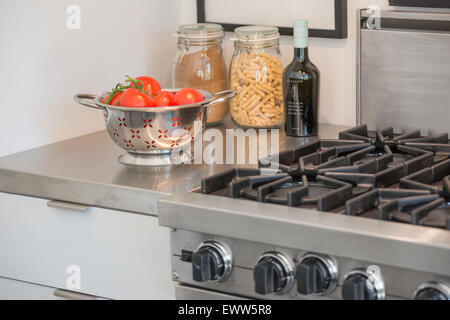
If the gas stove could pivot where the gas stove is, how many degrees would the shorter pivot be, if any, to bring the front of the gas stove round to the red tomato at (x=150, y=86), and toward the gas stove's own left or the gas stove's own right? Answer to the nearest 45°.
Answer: approximately 90° to the gas stove's own right

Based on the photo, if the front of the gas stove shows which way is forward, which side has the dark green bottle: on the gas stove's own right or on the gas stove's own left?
on the gas stove's own right

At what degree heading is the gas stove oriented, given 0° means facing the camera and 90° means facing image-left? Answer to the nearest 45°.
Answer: approximately 45°

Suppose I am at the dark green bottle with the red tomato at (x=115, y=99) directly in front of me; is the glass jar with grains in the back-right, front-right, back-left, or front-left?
front-right

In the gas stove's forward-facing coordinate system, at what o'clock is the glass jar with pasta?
The glass jar with pasta is roughly at 4 o'clock from the gas stove.

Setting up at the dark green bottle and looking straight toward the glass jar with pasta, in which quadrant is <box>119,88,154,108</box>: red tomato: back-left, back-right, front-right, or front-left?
front-left

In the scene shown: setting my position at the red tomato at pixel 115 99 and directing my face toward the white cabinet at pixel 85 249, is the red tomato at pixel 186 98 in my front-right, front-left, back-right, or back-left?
back-left
